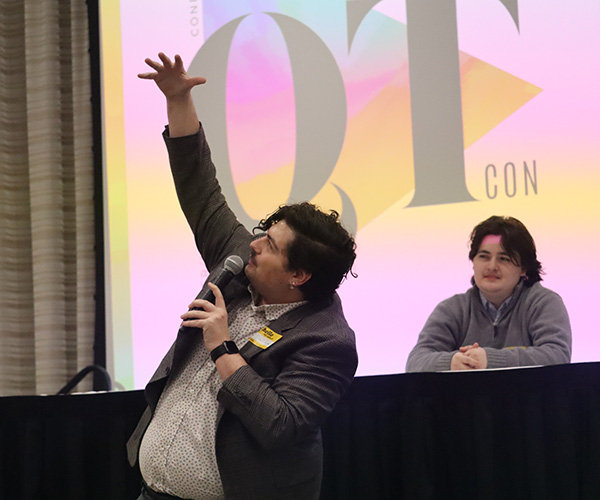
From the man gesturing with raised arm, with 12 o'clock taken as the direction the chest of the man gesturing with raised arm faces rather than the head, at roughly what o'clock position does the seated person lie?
The seated person is roughly at 6 o'clock from the man gesturing with raised arm.

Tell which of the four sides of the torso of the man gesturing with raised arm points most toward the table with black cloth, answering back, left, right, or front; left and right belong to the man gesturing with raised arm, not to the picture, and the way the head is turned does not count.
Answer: back

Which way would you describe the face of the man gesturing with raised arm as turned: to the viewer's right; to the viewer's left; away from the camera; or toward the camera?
to the viewer's left
